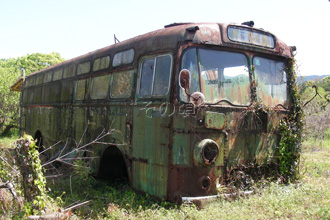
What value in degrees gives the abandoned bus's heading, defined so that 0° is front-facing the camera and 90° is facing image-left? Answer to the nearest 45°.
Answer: approximately 315°

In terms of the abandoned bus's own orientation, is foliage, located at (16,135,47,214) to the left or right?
on its right
